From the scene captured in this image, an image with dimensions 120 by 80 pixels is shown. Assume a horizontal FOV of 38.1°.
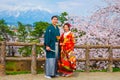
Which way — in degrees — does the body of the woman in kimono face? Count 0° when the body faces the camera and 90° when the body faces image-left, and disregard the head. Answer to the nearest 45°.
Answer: approximately 45°

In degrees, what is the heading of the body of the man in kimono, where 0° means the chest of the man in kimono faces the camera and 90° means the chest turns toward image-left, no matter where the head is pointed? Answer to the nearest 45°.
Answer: approximately 315°

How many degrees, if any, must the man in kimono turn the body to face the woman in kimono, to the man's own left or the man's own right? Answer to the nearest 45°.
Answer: approximately 45° to the man's own left
